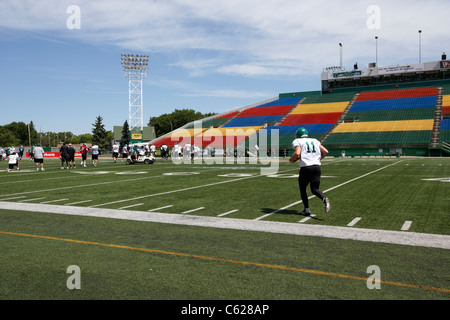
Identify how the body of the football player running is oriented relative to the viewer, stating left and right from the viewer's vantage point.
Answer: facing away from the viewer and to the left of the viewer
